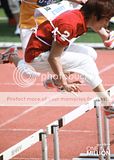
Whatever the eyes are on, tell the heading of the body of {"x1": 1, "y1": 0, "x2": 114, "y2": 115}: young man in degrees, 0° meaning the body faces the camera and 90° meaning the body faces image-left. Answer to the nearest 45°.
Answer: approximately 270°

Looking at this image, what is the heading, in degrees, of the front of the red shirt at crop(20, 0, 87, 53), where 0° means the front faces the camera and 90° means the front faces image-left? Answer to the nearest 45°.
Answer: approximately 270°

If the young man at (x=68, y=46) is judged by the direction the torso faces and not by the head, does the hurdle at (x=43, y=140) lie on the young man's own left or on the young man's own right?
on the young man's own right
